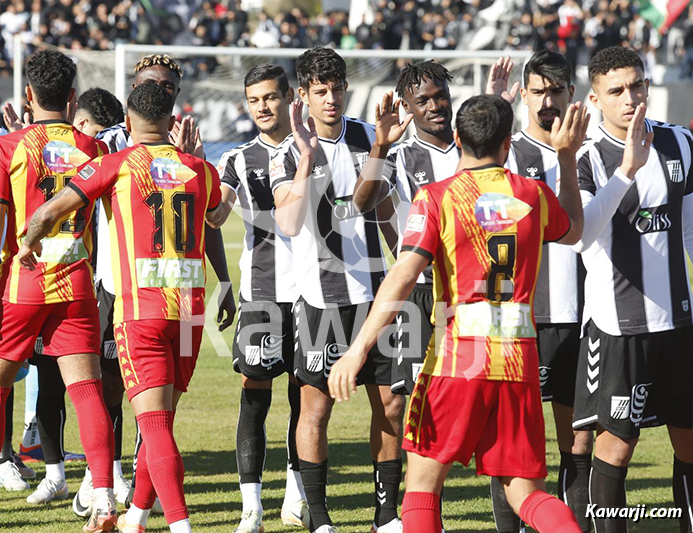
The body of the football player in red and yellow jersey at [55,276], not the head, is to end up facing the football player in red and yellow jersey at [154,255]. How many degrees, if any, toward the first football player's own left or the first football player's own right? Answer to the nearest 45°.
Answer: approximately 135° to the first football player's own right

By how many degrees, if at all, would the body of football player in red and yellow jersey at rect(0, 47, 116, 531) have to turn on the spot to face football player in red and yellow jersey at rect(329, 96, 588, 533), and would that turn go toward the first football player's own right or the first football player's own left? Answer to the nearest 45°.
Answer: approximately 135° to the first football player's own right

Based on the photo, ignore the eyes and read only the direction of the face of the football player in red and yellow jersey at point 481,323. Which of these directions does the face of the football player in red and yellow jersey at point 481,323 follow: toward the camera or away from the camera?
away from the camera

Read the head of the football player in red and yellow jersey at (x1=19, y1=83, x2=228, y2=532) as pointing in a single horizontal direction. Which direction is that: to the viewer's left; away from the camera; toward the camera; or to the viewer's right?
away from the camera

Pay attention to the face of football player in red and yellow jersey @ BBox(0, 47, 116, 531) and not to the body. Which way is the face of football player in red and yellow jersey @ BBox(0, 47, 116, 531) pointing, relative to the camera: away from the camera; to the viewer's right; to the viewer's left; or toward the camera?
away from the camera

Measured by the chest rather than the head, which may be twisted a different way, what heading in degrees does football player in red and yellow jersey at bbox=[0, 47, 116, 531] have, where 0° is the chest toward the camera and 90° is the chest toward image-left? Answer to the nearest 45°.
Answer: approximately 180°
